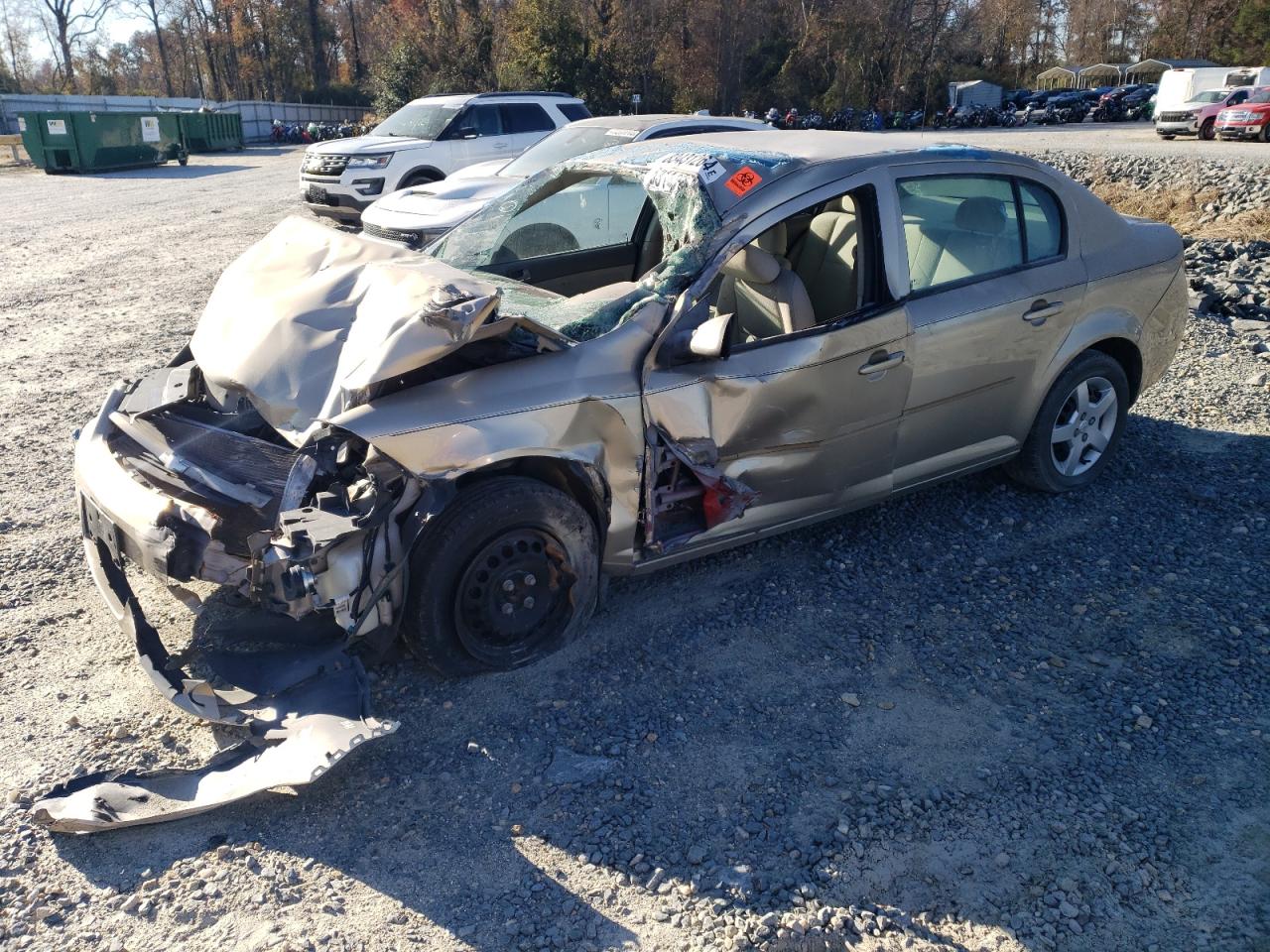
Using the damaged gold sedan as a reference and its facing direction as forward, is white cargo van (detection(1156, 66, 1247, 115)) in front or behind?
behind

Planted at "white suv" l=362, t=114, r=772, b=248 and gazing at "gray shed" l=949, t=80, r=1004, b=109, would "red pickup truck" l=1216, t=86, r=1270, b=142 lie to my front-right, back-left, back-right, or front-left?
front-right

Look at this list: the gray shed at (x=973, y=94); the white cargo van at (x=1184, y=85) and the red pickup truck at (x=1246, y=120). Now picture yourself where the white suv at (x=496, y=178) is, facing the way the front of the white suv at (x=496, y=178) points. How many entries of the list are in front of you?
0

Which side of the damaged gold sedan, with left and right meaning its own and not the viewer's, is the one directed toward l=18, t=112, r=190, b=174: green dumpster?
right

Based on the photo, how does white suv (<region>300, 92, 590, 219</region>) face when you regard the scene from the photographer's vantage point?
facing the viewer and to the left of the viewer

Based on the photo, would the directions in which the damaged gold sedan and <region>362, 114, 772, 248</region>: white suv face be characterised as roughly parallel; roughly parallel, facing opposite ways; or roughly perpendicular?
roughly parallel

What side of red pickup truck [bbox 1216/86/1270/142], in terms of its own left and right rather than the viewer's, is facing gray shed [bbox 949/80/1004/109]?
right

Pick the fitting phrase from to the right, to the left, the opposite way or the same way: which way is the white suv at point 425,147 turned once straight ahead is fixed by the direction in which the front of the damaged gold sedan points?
the same way

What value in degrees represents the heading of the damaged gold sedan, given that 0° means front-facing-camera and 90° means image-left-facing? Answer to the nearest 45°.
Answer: approximately 45°

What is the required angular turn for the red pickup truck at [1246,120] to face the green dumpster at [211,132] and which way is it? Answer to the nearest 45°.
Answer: approximately 45° to its right

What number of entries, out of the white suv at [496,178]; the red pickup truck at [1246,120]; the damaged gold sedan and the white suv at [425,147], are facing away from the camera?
0

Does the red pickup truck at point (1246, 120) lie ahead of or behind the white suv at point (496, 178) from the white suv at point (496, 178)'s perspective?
behind

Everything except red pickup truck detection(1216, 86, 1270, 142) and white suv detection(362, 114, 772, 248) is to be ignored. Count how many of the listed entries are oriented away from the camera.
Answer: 0

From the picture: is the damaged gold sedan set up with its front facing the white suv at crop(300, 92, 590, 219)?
no

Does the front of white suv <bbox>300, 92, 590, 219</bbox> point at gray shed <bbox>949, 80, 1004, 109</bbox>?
no

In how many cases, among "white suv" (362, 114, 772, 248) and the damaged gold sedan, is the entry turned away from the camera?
0
